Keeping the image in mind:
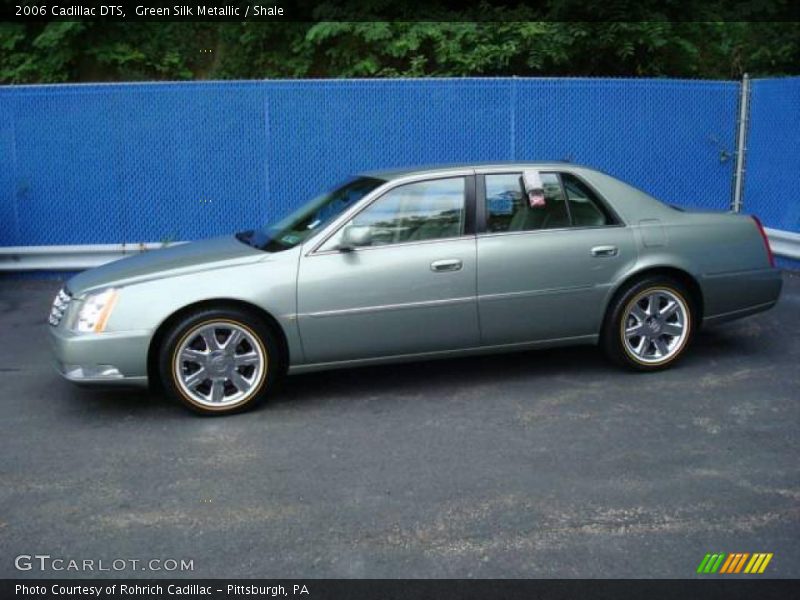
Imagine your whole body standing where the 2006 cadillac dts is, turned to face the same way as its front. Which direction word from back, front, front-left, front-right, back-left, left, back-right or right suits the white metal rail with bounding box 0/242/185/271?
front-right

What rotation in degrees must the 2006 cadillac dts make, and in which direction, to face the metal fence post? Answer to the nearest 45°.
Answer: approximately 135° to its right

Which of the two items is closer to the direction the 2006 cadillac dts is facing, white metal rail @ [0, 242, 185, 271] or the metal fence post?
the white metal rail

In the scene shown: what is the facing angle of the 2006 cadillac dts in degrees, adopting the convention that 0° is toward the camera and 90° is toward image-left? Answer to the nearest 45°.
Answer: approximately 90°

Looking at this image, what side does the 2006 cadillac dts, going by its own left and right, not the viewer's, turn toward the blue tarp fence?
right
